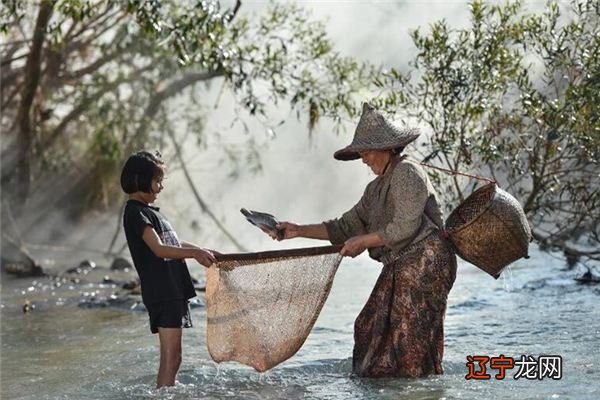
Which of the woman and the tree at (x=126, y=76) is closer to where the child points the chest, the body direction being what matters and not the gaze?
the woman

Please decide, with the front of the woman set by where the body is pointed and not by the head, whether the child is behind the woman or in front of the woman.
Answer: in front

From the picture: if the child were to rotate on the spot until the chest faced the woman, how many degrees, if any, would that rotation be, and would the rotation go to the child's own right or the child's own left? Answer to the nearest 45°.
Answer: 0° — they already face them

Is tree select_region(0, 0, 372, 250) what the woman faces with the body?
no

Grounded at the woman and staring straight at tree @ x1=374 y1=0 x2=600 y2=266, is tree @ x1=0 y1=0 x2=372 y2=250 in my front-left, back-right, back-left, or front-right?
front-left

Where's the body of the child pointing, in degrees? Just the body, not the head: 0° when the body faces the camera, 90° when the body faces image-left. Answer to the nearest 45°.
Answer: approximately 270°

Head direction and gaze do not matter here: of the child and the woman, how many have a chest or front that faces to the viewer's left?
1

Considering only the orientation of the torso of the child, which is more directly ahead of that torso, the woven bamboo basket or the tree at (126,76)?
the woven bamboo basket

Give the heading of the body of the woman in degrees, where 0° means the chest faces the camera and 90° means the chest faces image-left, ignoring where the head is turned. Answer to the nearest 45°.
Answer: approximately 90°

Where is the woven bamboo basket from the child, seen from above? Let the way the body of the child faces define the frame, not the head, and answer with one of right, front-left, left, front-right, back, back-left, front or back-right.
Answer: front

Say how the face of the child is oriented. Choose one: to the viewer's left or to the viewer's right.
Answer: to the viewer's right

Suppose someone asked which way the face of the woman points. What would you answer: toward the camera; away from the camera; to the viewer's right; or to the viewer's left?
to the viewer's left

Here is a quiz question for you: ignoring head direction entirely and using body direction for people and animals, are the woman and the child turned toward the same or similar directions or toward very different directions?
very different directions

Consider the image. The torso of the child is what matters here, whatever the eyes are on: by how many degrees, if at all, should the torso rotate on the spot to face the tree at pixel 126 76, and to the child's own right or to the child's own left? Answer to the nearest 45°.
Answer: approximately 90° to the child's own left

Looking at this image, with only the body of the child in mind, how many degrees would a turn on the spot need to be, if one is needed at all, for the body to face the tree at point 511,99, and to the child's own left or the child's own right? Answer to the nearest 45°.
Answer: approximately 45° to the child's own left
